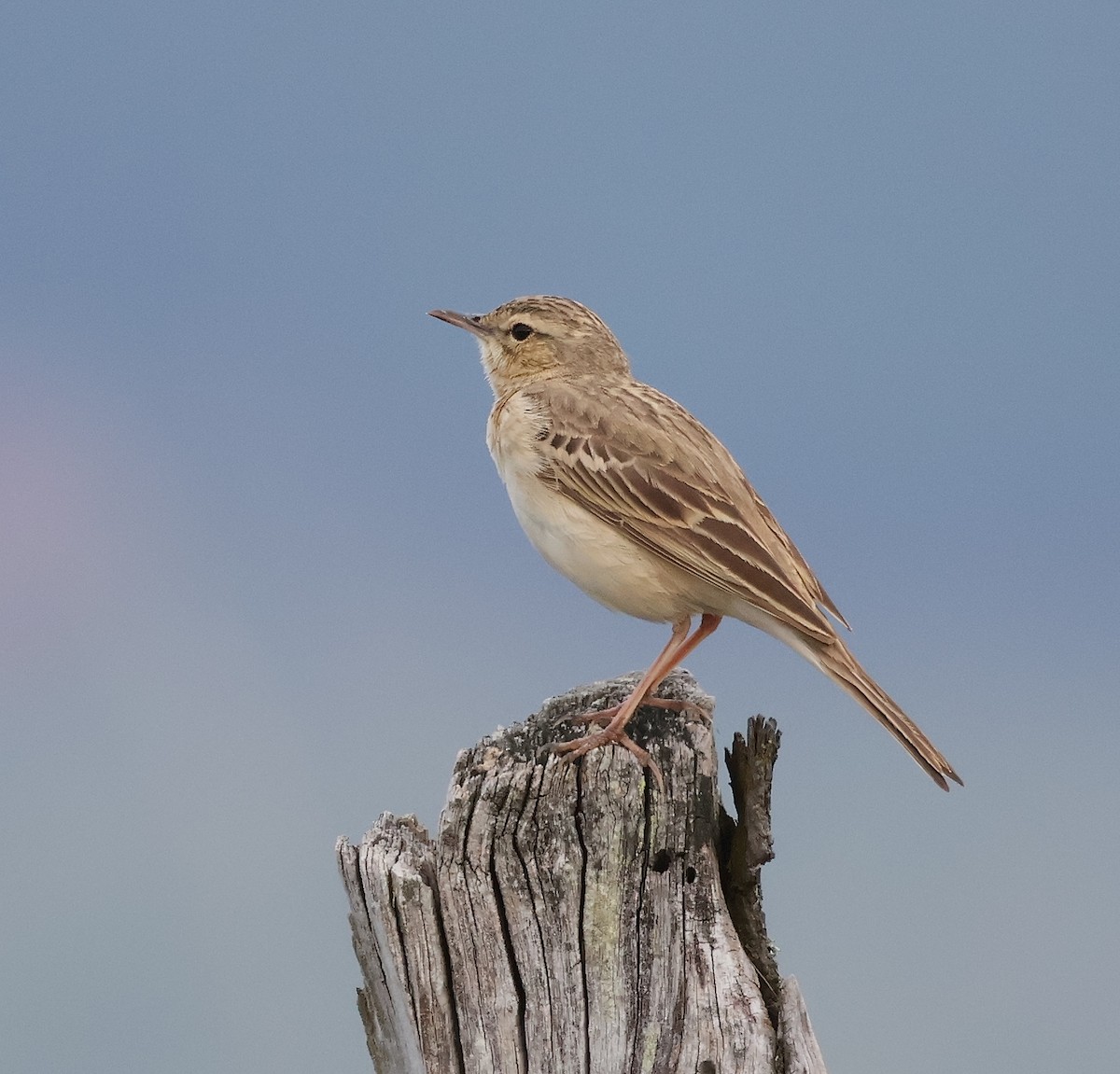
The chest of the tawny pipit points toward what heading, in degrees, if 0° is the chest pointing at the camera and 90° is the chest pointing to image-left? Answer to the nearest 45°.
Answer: approximately 90°
